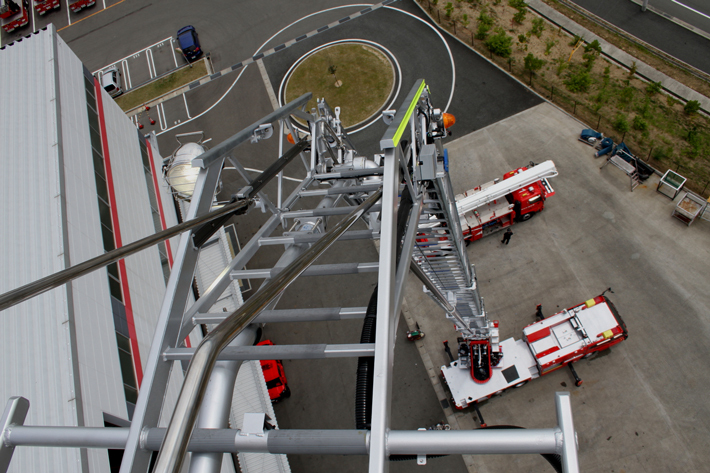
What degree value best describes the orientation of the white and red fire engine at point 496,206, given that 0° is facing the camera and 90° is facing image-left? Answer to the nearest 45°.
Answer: approximately 225°

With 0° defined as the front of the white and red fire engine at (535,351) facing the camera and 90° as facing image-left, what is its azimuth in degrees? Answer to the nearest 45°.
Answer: approximately 225°

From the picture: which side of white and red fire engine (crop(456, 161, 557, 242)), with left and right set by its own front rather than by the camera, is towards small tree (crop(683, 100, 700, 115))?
front
